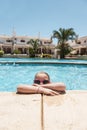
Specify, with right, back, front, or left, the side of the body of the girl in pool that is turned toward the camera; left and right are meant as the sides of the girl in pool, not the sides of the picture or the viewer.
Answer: front

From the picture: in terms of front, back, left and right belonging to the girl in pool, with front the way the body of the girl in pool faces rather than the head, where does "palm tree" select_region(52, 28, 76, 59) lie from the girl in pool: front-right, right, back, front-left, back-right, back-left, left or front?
back
